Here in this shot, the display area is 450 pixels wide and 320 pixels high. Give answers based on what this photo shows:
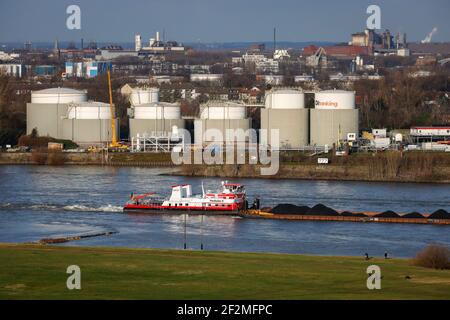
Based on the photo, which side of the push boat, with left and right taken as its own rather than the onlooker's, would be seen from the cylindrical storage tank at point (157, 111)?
left

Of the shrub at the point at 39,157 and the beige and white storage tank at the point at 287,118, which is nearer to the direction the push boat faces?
the beige and white storage tank

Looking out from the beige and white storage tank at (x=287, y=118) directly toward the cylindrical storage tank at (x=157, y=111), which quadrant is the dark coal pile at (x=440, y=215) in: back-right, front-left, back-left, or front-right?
back-left

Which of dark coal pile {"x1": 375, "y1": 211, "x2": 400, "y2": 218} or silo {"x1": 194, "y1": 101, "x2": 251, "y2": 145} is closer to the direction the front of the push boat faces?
the dark coal pile

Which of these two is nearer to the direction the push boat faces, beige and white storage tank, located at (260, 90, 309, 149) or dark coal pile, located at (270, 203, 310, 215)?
the dark coal pile

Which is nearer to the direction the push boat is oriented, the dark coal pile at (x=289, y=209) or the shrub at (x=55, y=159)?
the dark coal pile

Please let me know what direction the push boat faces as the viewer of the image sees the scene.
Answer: facing to the right of the viewer

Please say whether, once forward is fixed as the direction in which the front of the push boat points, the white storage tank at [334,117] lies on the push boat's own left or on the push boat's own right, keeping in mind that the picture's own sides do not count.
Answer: on the push boat's own left

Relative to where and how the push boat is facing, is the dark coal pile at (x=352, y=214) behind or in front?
in front

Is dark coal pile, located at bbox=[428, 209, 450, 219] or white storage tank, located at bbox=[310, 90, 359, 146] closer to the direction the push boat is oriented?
the dark coal pile

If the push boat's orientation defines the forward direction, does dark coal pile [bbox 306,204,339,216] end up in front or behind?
in front

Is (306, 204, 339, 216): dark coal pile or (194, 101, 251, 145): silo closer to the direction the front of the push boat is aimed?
the dark coal pile

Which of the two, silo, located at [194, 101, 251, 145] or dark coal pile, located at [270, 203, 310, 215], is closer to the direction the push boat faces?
the dark coal pile

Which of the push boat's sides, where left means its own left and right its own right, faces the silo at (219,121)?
left
